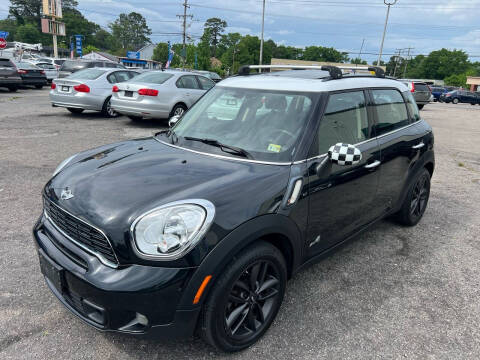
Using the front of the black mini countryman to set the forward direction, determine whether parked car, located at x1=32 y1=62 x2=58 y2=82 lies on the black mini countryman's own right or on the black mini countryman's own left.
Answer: on the black mini countryman's own right

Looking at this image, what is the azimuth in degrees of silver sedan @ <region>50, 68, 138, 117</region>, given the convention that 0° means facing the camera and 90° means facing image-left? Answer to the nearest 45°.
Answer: approximately 225°

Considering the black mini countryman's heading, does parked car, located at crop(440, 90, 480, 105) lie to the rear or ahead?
to the rear

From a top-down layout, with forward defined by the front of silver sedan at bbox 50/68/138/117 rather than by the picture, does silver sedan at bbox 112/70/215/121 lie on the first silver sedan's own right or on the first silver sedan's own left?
on the first silver sedan's own right

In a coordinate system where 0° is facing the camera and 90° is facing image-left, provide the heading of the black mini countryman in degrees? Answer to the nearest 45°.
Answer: approximately 45°

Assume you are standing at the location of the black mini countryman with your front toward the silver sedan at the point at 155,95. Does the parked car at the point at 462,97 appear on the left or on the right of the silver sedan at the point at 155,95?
right

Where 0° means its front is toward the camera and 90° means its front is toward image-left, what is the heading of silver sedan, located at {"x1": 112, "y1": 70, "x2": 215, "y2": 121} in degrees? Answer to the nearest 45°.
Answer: approximately 225°

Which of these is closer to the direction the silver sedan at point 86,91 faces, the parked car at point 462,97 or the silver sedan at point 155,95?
the parked car

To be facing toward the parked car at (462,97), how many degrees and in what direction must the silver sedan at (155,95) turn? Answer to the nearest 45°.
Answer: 0° — it already faces it

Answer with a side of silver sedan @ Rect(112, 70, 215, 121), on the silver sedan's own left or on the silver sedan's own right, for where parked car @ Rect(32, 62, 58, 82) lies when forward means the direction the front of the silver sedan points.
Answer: on the silver sedan's own left

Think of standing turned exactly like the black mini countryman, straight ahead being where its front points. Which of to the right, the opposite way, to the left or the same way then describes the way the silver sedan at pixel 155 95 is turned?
the opposite way
